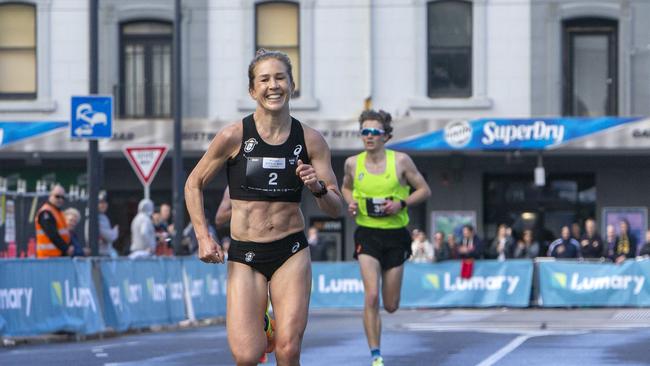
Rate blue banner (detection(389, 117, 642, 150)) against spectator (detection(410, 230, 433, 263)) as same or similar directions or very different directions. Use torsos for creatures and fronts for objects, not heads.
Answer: same or similar directions

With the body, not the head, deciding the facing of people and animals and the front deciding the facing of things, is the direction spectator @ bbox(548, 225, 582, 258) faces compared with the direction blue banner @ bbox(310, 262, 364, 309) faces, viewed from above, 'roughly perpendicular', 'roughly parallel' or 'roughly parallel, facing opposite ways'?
roughly parallel

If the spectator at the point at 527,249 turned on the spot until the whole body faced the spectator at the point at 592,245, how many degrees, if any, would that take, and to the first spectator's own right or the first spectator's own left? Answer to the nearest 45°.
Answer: approximately 45° to the first spectator's own left

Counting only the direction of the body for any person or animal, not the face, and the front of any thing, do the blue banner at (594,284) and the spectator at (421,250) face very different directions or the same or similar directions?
same or similar directions

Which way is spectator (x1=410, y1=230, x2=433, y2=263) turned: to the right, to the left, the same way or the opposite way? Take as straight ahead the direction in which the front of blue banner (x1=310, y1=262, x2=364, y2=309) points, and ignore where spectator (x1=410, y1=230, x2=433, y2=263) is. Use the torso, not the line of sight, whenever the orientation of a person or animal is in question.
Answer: the same way

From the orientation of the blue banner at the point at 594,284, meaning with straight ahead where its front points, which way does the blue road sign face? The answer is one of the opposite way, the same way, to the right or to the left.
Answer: the same way

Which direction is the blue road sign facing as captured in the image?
toward the camera

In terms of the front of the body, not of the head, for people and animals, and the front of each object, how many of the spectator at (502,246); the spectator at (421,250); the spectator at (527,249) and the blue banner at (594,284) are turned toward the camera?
4

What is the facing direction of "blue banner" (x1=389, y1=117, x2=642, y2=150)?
toward the camera

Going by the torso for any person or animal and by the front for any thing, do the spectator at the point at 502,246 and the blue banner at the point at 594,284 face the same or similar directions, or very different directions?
same or similar directions

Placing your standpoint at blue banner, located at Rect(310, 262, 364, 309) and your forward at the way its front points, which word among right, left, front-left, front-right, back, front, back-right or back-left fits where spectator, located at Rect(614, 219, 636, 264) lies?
left

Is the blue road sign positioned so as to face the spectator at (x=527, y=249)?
no

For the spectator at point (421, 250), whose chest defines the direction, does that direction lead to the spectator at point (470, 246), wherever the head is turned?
no

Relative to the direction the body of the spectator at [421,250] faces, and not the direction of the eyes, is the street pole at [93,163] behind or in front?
in front

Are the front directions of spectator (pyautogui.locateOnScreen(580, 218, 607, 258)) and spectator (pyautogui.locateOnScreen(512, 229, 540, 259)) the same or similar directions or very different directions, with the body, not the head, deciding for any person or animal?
same or similar directions
